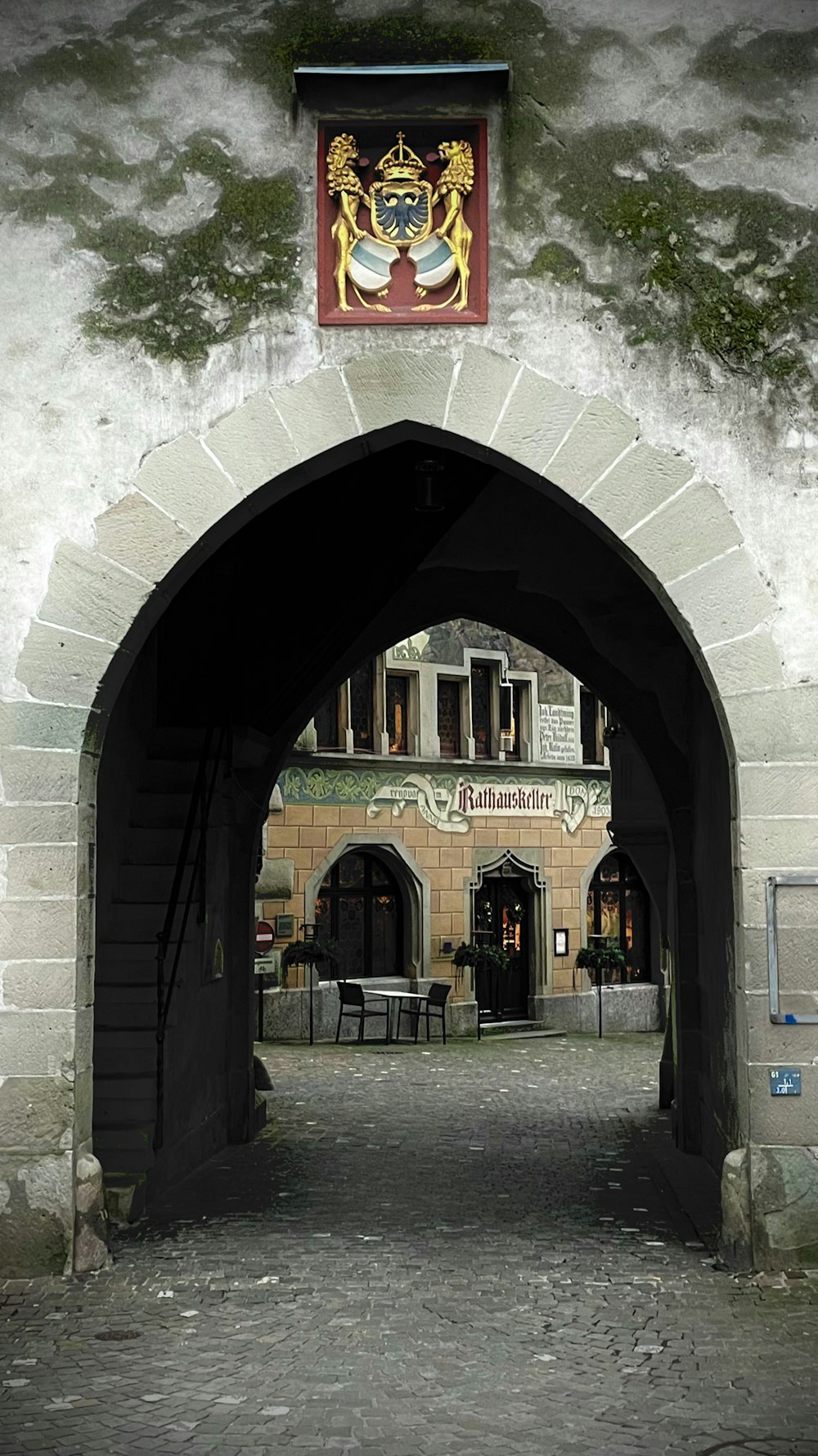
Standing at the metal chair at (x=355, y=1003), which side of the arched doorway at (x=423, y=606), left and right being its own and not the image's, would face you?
back

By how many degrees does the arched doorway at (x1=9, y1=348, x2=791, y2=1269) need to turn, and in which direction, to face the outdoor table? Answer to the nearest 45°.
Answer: approximately 180°

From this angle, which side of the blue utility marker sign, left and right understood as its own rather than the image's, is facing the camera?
front

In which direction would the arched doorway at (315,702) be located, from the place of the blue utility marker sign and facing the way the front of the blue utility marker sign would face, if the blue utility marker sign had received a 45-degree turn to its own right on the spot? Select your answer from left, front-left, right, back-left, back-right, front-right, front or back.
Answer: right

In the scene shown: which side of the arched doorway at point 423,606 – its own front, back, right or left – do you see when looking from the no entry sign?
back

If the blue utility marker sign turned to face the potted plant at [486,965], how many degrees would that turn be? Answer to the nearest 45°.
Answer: approximately 180°

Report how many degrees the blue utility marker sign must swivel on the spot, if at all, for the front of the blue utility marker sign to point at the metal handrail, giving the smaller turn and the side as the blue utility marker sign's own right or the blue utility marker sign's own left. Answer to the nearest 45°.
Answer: approximately 135° to the blue utility marker sign's own right

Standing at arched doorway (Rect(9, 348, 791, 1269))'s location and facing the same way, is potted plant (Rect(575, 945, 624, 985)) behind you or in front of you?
behind

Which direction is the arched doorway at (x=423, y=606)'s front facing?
toward the camera

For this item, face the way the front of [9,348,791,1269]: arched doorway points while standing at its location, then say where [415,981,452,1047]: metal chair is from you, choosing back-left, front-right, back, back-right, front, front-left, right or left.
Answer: back

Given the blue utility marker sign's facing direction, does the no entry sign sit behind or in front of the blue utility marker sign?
behind

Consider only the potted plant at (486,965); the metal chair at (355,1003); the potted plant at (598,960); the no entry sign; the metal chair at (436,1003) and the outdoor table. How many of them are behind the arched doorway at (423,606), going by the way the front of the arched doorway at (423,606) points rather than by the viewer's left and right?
6

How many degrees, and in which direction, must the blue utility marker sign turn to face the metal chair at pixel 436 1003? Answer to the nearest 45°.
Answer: approximately 180°
